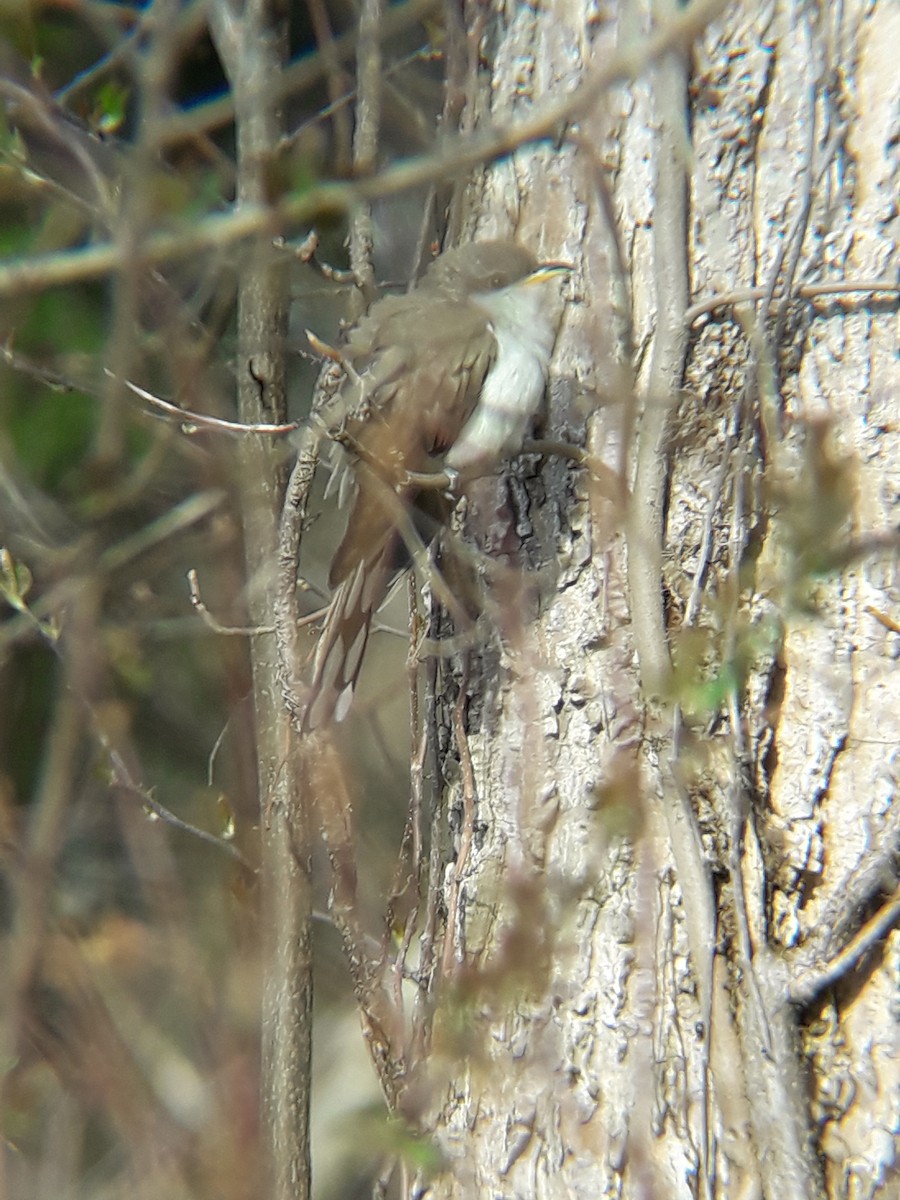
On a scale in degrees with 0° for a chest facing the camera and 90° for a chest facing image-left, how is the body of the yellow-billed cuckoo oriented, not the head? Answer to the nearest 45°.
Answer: approximately 270°
